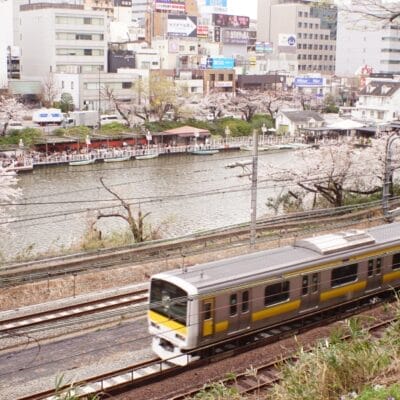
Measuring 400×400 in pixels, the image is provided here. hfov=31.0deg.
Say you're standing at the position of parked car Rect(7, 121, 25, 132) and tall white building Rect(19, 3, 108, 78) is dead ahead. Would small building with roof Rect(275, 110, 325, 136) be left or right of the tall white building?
right

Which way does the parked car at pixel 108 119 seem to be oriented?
to the viewer's right

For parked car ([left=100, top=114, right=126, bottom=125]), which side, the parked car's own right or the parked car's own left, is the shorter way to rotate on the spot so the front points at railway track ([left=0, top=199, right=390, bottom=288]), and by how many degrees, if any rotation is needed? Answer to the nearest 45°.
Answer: approximately 90° to the parked car's own right

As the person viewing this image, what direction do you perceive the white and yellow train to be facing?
facing the viewer and to the left of the viewer

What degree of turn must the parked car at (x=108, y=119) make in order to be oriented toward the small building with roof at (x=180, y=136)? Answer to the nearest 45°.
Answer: approximately 45° to its right

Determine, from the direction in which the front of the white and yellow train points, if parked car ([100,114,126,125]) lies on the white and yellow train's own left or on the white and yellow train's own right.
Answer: on the white and yellow train's own right
